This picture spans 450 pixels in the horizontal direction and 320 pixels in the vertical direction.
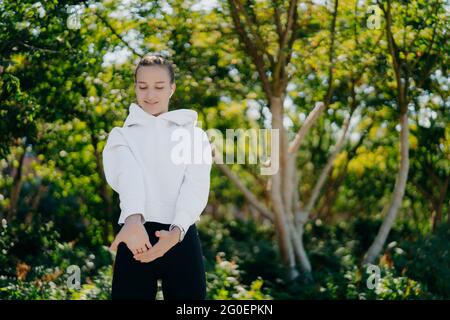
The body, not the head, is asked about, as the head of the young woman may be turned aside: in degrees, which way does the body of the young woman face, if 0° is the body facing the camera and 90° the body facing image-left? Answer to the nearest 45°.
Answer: approximately 0°

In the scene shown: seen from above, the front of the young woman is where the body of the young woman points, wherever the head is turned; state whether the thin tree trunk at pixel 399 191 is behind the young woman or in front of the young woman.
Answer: behind
